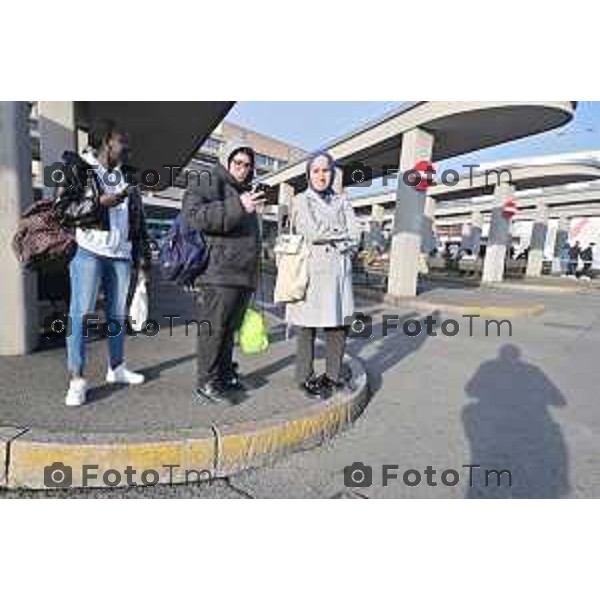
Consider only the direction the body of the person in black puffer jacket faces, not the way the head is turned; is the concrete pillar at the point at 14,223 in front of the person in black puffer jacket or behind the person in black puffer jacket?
behind

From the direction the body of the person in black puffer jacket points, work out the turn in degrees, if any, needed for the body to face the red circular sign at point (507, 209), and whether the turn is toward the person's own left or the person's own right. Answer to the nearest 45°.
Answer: approximately 90° to the person's own left

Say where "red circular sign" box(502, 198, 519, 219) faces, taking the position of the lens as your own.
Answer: facing the viewer

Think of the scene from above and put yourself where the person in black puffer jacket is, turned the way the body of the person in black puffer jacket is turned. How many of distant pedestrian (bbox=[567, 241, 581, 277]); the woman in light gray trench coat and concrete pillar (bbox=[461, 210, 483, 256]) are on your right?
0

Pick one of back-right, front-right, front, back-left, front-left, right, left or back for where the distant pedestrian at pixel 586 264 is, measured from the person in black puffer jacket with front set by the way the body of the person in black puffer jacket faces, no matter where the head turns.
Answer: left

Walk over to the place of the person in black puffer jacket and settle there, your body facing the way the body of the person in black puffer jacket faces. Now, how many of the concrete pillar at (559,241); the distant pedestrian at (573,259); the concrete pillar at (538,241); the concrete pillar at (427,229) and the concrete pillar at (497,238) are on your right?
0

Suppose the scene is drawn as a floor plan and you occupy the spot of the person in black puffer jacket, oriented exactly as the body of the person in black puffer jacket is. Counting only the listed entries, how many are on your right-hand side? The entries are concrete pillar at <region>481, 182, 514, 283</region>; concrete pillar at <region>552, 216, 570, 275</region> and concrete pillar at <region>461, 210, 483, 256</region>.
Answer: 0

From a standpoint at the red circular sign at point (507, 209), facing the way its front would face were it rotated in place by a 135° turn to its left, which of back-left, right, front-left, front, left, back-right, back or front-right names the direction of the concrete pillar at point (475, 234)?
front-left

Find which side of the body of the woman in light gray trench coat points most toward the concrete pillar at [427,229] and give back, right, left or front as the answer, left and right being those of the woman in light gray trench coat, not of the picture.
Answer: back

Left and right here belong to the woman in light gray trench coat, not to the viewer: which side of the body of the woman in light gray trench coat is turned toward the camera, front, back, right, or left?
front

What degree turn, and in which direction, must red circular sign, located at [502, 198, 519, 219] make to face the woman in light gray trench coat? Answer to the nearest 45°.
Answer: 0° — it already faces them

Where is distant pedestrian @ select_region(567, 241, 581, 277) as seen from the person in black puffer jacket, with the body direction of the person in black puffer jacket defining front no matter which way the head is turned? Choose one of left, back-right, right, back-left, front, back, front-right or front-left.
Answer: left

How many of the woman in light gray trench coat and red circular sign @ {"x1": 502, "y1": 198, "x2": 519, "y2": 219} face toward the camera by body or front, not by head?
2

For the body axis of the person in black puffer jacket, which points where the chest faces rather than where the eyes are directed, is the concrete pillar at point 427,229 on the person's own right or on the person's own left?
on the person's own left

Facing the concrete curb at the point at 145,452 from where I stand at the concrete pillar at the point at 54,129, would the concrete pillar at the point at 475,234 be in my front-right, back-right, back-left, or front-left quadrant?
back-left

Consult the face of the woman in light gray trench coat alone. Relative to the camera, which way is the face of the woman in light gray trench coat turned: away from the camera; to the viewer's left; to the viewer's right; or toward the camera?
toward the camera

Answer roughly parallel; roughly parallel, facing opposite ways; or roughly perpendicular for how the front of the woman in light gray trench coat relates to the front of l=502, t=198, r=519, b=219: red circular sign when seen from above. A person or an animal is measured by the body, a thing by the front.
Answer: roughly parallel
